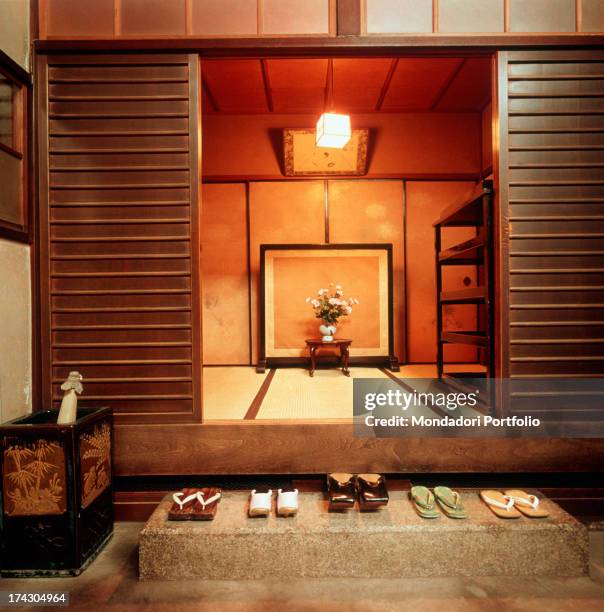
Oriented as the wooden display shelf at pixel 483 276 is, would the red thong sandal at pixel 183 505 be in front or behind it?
in front

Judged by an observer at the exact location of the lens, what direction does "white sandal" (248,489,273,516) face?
facing the viewer

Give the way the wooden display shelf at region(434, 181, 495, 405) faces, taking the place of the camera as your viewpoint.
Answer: facing the viewer and to the left of the viewer

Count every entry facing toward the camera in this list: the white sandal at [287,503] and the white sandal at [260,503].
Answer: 2

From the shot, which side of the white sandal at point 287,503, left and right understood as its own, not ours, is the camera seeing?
front

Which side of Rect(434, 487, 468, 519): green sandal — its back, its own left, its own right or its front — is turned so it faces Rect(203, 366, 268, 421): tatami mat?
back

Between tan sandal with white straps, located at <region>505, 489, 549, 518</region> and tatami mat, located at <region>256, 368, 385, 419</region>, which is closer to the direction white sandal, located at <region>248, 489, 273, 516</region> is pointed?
the tan sandal with white straps

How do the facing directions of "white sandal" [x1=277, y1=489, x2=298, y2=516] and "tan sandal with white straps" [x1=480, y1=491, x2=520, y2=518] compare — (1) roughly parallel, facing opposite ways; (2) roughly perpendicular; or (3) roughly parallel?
roughly parallel

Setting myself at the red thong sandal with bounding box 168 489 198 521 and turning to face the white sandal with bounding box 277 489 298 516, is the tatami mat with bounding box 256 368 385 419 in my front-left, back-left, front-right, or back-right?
front-left
